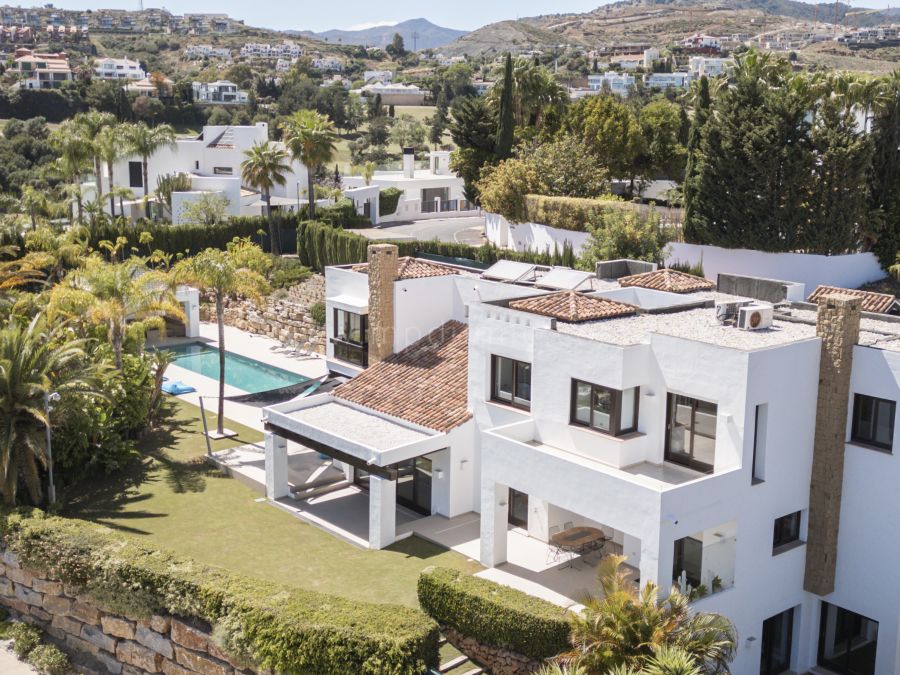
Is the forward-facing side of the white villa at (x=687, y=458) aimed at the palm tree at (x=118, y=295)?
no

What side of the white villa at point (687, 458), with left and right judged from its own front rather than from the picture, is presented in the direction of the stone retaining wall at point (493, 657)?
front

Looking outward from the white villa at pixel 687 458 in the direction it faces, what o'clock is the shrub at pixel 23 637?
The shrub is roughly at 1 o'clock from the white villa.

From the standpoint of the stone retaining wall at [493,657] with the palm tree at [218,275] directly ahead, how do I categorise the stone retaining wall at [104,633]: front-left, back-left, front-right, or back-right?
front-left

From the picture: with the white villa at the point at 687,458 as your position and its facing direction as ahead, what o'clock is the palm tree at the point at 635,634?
The palm tree is roughly at 11 o'clock from the white villa.

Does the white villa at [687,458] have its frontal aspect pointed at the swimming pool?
no

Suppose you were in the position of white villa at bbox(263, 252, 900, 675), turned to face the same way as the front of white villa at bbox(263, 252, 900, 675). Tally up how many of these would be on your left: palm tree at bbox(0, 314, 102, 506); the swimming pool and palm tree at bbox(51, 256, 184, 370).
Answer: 0

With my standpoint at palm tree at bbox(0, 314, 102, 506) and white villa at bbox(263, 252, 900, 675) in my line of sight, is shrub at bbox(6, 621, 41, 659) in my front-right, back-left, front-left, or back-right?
front-right

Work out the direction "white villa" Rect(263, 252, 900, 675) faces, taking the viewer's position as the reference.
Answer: facing the viewer and to the left of the viewer

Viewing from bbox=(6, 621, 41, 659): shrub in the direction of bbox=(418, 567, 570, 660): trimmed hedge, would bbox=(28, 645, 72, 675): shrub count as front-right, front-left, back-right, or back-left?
front-right

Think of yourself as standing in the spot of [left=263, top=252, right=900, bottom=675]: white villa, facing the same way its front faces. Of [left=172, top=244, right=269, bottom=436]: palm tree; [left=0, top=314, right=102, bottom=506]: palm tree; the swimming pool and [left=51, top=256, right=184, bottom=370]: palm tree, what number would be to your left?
0

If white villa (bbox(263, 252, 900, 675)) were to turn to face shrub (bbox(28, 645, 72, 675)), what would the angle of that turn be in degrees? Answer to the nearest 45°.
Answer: approximately 45° to its right

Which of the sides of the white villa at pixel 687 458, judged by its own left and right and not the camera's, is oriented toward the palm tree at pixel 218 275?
right
